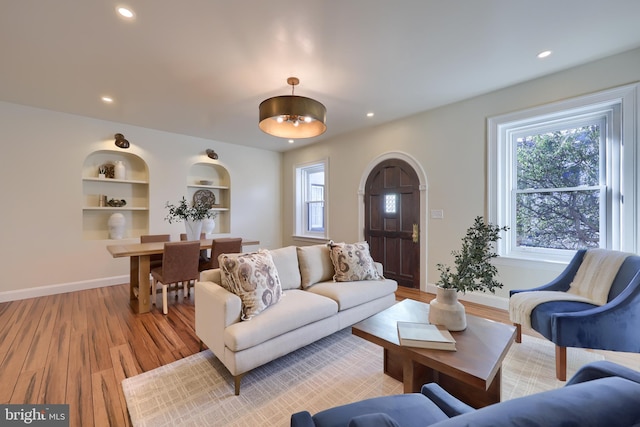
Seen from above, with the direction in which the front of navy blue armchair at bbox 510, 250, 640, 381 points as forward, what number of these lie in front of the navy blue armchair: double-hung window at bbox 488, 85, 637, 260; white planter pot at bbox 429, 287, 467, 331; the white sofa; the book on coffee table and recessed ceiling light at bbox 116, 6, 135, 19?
4

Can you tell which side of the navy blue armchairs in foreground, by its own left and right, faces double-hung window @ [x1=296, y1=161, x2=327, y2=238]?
front

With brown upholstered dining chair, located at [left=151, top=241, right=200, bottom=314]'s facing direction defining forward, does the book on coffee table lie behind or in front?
behind

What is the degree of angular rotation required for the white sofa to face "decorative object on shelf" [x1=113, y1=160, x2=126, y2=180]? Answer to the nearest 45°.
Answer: approximately 180°

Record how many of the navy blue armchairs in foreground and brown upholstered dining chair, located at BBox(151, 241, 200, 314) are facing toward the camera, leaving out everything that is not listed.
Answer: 0

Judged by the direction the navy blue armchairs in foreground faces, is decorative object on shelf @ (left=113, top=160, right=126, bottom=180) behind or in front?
in front

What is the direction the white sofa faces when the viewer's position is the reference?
facing the viewer and to the right of the viewer

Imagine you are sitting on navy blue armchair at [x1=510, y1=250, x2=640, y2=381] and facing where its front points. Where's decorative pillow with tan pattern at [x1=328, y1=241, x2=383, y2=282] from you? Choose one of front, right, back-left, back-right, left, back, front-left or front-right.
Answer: front-right

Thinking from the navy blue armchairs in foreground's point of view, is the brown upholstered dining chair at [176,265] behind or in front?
in front

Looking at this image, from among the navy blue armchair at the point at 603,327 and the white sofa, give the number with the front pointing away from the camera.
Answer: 0

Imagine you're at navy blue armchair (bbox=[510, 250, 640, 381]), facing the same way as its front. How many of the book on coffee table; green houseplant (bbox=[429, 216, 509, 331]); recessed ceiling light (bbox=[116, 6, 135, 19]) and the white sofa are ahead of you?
4

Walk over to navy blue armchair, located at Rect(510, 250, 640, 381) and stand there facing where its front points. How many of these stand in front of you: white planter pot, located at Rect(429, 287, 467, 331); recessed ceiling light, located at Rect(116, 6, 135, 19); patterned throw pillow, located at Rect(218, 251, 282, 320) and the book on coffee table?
4

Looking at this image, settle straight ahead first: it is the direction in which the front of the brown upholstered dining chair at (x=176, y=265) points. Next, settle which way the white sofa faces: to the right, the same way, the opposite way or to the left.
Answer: the opposite way

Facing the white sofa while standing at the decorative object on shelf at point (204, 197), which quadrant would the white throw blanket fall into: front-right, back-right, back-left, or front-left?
front-left

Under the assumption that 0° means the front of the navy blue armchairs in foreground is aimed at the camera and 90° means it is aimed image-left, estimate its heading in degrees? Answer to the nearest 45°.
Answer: approximately 135°

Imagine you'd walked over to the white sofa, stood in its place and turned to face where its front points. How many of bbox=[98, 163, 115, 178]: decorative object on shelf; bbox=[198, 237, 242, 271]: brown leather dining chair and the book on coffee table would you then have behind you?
2

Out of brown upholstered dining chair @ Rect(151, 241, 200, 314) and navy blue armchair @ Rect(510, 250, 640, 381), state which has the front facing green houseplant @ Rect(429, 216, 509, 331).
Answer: the navy blue armchair

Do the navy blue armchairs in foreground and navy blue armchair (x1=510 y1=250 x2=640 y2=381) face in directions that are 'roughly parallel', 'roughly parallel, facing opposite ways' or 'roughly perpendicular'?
roughly perpendicular
